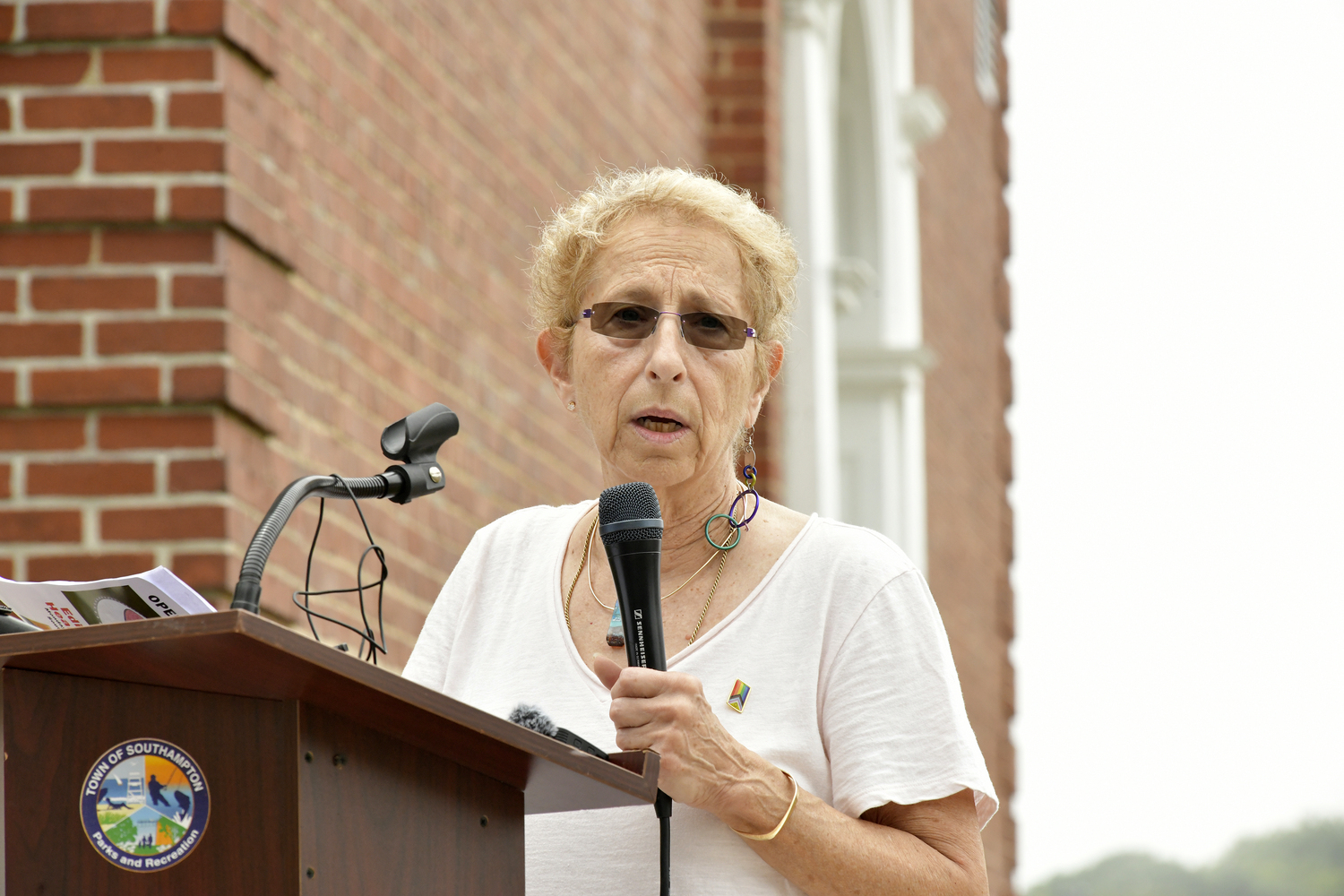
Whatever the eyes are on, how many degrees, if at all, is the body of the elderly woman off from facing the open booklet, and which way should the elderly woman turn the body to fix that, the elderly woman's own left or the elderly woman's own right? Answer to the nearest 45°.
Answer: approximately 45° to the elderly woman's own right

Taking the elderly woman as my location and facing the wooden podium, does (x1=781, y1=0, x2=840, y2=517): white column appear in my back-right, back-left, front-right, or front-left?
back-right

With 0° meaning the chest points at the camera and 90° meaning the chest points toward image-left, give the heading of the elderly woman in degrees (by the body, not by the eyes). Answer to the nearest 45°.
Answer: approximately 0°

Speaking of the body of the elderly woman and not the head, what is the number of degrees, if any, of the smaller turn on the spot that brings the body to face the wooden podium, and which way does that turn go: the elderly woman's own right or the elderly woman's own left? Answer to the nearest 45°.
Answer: approximately 45° to the elderly woman's own right

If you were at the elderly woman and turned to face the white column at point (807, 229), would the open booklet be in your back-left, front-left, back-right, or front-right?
back-left

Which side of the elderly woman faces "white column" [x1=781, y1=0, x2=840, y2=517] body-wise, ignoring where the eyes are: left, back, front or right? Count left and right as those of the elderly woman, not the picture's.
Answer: back

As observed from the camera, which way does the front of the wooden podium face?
facing the viewer and to the left of the viewer
